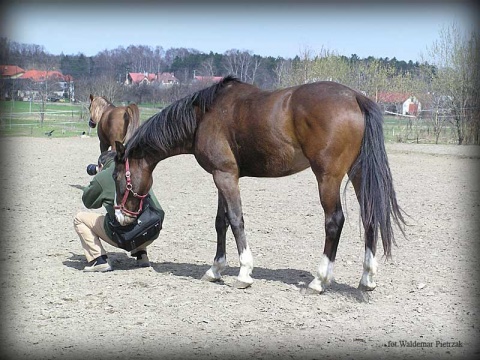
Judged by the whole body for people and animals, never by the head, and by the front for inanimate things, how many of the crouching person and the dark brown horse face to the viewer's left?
2

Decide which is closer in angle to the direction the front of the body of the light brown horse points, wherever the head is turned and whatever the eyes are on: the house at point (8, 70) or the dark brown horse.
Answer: the house

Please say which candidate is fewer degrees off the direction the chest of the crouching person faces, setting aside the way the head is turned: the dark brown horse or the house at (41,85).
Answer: the house

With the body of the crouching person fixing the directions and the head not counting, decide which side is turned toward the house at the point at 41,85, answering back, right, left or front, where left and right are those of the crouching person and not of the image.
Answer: right

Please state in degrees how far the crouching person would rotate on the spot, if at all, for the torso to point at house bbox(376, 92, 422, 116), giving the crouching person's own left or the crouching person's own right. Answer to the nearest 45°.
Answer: approximately 135° to the crouching person's own right

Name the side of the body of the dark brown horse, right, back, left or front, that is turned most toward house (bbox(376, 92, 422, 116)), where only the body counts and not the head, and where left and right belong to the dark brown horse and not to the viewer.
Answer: right

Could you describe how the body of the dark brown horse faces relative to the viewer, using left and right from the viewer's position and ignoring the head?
facing to the left of the viewer

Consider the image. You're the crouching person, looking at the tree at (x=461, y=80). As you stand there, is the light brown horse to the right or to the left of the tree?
left

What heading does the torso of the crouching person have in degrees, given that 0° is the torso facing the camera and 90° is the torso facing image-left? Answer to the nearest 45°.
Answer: approximately 90°
